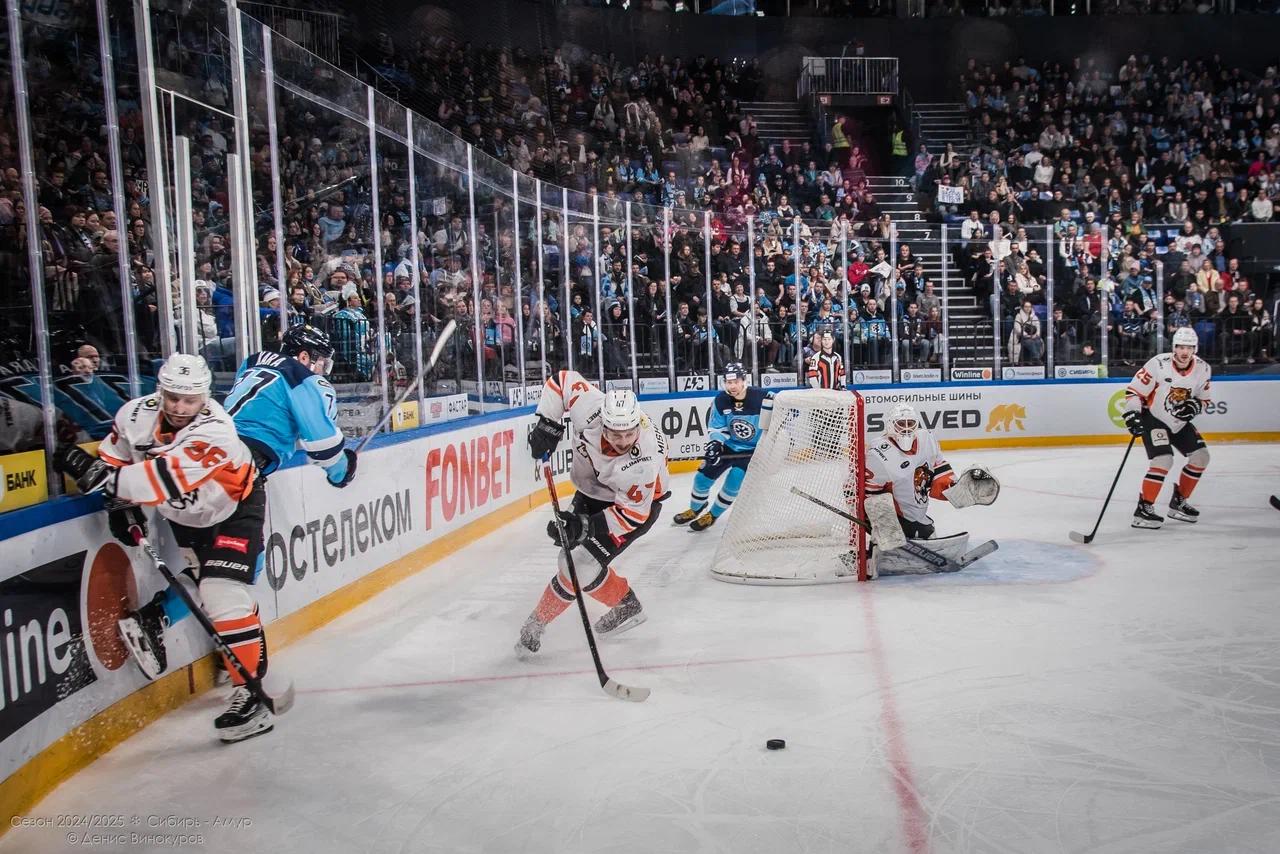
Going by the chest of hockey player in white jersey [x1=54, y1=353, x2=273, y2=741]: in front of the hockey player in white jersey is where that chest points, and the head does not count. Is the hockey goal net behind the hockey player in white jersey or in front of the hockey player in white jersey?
behind

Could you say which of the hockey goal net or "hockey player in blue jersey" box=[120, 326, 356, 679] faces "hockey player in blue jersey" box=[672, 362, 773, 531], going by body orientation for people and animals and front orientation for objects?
"hockey player in blue jersey" box=[120, 326, 356, 679]

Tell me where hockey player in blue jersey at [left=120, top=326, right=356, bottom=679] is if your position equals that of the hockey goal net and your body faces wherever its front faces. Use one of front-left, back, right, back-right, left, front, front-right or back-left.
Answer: back-right

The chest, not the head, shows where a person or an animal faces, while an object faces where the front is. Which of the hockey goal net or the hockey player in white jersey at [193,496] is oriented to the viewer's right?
the hockey goal net

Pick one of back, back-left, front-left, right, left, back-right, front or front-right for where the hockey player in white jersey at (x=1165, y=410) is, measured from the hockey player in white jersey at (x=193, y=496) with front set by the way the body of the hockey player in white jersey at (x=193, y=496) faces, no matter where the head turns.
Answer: back-left

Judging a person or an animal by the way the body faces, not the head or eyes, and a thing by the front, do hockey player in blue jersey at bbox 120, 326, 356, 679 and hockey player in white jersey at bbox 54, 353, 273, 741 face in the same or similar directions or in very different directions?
very different directions

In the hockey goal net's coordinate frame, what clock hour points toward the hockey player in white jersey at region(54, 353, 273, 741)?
The hockey player in white jersey is roughly at 4 o'clock from the hockey goal net.

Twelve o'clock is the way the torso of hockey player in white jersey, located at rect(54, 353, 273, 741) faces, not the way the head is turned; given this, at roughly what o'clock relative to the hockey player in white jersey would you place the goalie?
The goalie is roughly at 7 o'clock from the hockey player in white jersey.

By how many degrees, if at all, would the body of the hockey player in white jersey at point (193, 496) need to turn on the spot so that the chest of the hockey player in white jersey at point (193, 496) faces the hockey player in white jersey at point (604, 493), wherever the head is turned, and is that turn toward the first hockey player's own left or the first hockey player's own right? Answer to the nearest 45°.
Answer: approximately 135° to the first hockey player's own left

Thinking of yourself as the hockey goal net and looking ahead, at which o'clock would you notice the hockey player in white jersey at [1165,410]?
The hockey player in white jersey is roughly at 11 o'clock from the hockey goal net.

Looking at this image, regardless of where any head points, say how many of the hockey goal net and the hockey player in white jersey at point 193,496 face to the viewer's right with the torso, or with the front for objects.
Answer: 1

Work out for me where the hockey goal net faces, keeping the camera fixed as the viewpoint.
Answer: facing to the right of the viewer
